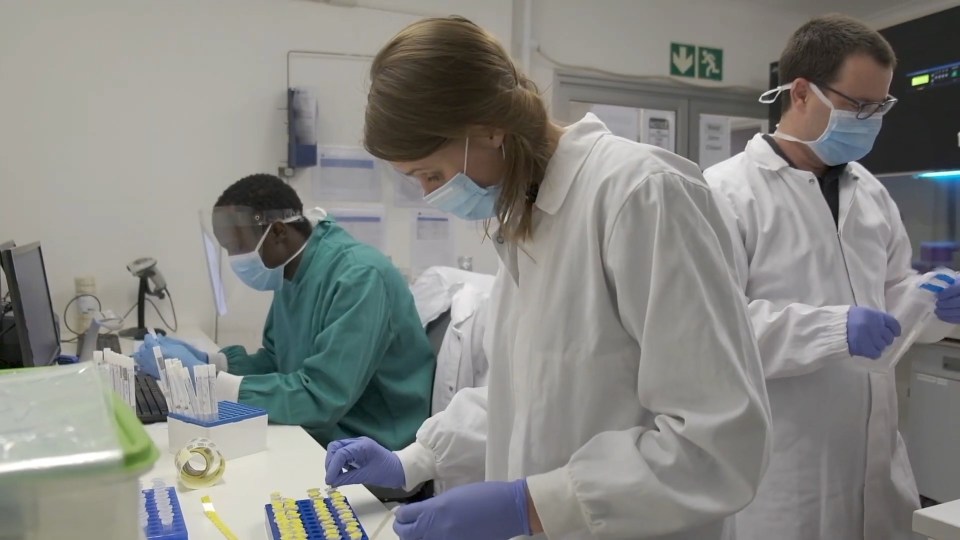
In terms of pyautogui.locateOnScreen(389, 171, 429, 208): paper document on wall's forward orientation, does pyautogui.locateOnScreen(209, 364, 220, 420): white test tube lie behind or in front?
in front

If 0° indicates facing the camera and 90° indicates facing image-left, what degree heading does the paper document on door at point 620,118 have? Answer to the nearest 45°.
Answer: approximately 0°

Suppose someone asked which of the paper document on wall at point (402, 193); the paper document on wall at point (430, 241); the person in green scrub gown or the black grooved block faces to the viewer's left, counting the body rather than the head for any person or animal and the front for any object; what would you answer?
the person in green scrub gown

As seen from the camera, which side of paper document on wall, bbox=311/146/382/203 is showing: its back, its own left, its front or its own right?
front

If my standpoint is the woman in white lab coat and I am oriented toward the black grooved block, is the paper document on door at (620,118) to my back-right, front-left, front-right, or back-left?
front-right

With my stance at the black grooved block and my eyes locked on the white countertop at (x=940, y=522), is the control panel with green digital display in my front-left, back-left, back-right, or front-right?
front-left

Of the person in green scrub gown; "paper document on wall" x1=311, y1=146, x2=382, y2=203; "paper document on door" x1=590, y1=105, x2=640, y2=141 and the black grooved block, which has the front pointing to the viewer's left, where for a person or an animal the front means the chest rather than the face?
the person in green scrub gown

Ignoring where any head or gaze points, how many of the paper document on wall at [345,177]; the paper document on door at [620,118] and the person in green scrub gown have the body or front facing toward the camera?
2

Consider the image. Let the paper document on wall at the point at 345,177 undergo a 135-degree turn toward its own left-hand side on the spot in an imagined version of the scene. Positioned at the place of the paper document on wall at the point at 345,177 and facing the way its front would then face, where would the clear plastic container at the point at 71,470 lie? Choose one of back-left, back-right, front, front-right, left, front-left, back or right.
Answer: back-right

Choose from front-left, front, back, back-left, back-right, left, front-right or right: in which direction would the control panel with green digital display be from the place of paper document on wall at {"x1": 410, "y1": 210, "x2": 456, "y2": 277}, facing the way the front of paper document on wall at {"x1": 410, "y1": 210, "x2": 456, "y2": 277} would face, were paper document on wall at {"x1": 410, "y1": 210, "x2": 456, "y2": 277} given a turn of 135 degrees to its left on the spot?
front-right

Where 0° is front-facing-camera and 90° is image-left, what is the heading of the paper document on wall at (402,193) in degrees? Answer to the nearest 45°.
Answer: approximately 0°

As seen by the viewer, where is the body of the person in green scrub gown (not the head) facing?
to the viewer's left

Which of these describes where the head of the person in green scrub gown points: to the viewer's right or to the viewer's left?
to the viewer's left

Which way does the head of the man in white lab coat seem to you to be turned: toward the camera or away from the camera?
toward the camera
